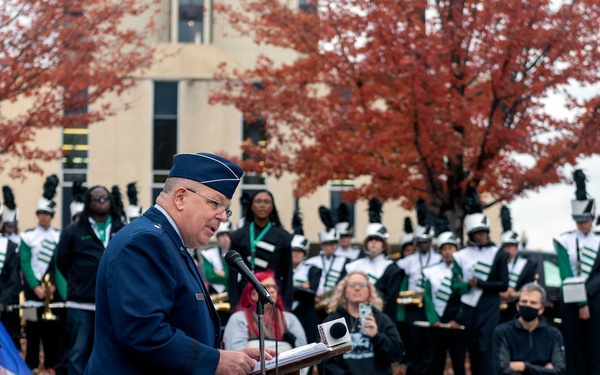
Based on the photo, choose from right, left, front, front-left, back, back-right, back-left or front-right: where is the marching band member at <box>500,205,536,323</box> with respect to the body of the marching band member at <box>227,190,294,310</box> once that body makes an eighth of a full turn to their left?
left

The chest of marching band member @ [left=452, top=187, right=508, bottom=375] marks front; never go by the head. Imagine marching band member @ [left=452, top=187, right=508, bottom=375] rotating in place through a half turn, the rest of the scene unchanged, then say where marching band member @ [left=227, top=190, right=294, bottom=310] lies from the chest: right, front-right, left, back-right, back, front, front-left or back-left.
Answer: back-left

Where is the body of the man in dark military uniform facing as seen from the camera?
to the viewer's right

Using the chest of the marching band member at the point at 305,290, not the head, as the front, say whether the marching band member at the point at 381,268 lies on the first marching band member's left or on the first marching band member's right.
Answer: on the first marching band member's left

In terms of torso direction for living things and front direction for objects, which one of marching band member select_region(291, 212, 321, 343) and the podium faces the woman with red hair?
the marching band member

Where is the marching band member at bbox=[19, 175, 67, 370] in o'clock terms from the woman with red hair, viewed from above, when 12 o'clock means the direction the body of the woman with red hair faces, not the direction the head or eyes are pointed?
The marching band member is roughly at 5 o'clock from the woman with red hair.

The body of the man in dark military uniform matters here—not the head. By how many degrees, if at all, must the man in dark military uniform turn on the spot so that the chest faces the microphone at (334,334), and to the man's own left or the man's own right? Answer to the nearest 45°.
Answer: approximately 45° to the man's own left

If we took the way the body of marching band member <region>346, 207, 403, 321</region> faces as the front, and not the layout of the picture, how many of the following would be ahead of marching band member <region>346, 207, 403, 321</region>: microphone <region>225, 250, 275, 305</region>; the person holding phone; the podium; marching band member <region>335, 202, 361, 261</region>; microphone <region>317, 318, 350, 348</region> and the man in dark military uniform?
5
